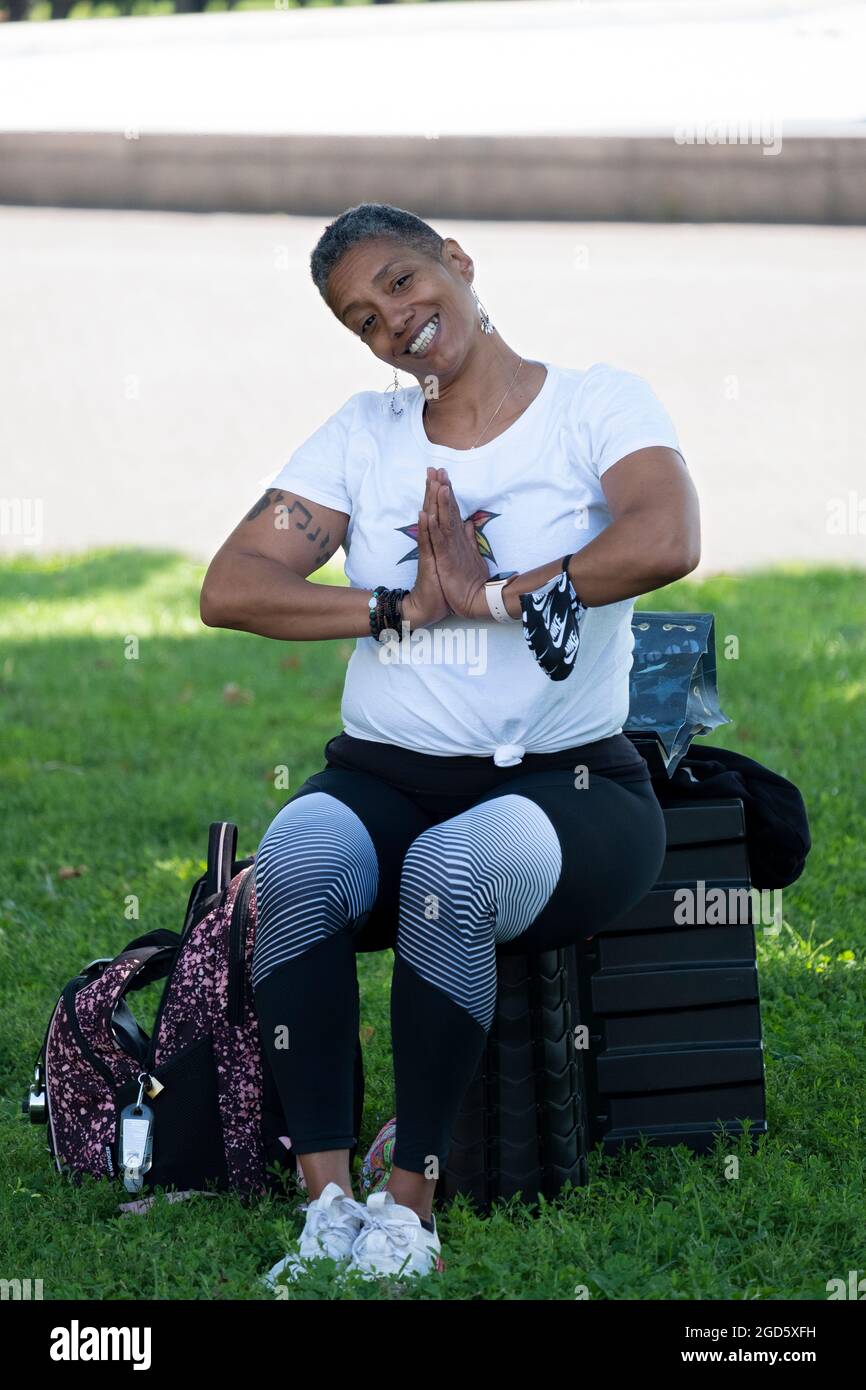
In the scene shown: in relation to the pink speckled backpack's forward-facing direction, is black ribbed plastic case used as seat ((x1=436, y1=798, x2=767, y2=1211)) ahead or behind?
behind
